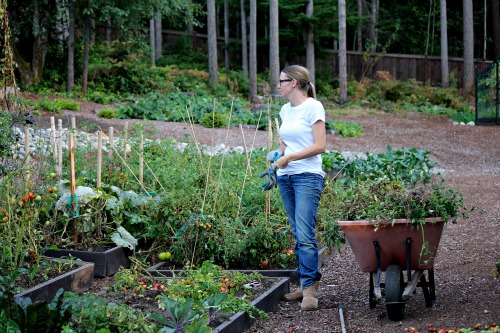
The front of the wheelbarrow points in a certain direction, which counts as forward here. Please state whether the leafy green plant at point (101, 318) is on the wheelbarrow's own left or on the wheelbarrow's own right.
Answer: on the wheelbarrow's own right

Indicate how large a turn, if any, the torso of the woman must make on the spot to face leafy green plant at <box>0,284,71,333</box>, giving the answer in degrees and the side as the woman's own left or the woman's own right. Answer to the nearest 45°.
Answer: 0° — they already face it

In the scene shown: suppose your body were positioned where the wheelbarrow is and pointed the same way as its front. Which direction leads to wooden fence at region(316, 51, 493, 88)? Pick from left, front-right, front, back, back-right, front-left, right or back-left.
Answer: back

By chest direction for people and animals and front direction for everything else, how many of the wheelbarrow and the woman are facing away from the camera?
0

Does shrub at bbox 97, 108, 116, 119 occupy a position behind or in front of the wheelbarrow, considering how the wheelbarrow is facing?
behind

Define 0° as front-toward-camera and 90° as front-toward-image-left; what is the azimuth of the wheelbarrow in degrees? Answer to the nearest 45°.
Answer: approximately 0°

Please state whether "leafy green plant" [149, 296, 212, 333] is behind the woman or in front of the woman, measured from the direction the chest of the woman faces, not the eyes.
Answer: in front

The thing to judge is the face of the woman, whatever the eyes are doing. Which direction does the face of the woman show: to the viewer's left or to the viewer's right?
to the viewer's left

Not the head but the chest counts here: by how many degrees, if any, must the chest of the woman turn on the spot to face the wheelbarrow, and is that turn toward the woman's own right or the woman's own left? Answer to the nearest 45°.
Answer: approximately 90° to the woman's own left

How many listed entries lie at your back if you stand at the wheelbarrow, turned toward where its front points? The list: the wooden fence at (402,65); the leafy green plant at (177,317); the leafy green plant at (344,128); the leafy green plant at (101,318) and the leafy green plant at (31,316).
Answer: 2

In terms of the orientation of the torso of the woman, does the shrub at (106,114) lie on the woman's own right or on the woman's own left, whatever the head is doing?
on the woman's own right

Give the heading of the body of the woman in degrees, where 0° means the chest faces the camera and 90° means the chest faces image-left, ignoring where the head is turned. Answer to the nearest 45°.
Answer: approximately 45°

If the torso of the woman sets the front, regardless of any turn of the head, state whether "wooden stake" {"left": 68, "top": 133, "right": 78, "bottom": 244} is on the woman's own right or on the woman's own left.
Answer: on the woman's own right
